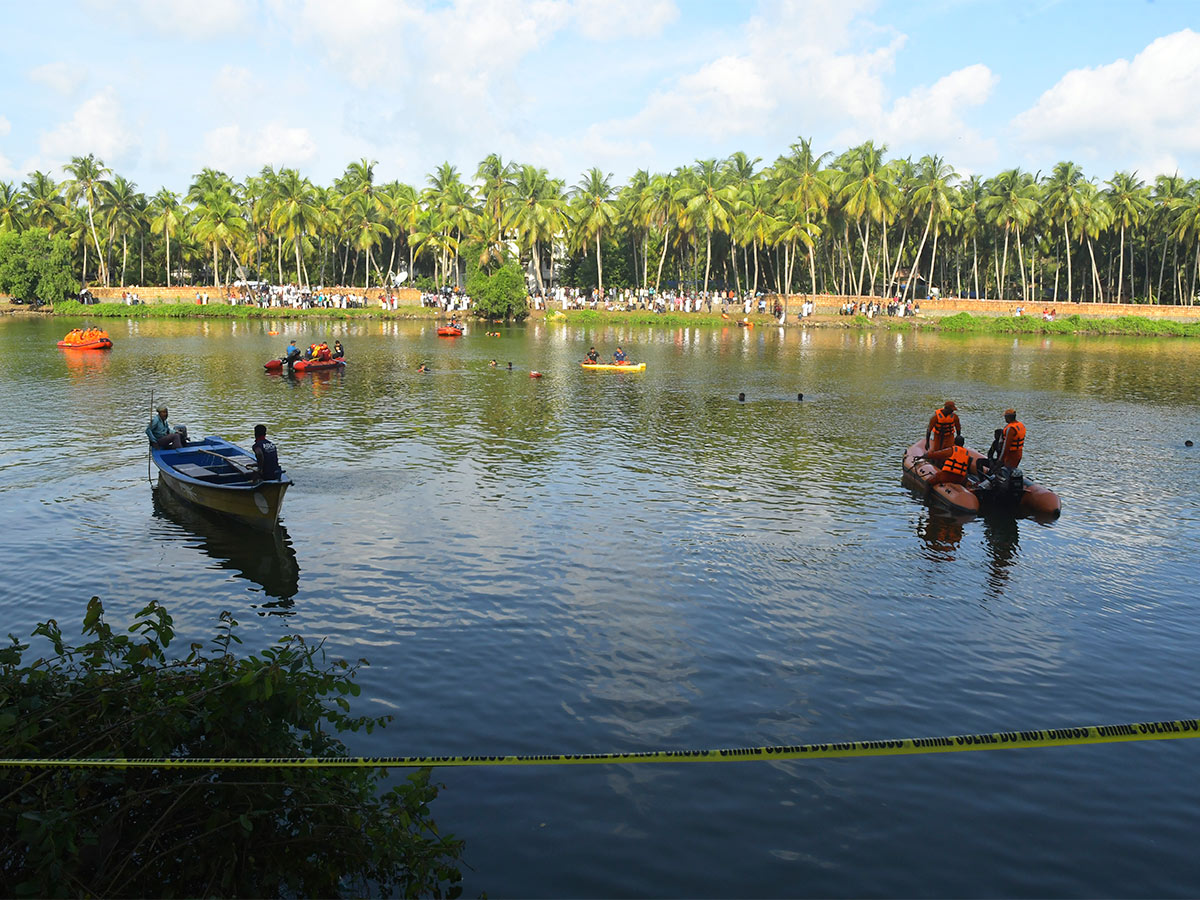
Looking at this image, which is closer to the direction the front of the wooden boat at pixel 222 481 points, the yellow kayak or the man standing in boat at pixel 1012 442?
the man standing in boat

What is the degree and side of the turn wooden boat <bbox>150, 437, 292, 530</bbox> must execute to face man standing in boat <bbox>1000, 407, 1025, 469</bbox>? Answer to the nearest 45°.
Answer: approximately 45° to its left

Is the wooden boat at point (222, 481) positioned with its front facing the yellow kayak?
no

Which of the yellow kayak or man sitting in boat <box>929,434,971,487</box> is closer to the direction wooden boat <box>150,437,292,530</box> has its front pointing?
the man sitting in boat

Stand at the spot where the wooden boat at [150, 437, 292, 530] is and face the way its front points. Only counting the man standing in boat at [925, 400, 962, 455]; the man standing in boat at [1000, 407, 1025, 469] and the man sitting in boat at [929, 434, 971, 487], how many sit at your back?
0

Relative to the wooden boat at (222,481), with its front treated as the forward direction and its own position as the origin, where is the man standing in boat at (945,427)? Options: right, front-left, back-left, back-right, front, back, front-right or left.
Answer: front-left

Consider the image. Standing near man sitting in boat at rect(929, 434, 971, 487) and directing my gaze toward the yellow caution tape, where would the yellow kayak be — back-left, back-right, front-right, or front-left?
back-right

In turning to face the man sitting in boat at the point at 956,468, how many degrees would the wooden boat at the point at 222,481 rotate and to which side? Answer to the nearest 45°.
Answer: approximately 45° to its left

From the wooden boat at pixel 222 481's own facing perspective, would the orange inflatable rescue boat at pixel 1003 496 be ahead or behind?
ahead

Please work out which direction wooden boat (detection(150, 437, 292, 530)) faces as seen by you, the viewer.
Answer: facing the viewer and to the right of the viewer
